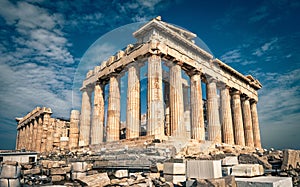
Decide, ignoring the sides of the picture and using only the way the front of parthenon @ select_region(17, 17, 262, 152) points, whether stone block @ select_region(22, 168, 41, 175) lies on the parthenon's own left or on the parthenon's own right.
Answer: on the parthenon's own right

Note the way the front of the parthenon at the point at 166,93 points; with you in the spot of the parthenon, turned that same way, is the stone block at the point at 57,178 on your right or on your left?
on your right

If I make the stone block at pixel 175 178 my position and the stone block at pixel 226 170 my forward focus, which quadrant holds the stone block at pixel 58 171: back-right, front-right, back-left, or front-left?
back-left

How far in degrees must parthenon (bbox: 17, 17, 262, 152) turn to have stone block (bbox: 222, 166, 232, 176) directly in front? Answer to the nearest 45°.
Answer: approximately 45° to its right

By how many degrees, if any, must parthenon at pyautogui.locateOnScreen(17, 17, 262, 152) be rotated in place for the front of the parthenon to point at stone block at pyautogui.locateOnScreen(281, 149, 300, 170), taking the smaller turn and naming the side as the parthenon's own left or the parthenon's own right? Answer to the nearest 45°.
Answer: approximately 45° to the parthenon's own right

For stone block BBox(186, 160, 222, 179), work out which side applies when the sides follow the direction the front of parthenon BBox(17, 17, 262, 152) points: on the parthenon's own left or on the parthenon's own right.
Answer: on the parthenon's own right

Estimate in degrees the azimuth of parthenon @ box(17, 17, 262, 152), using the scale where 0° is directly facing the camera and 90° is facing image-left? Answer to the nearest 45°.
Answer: approximately 315°
